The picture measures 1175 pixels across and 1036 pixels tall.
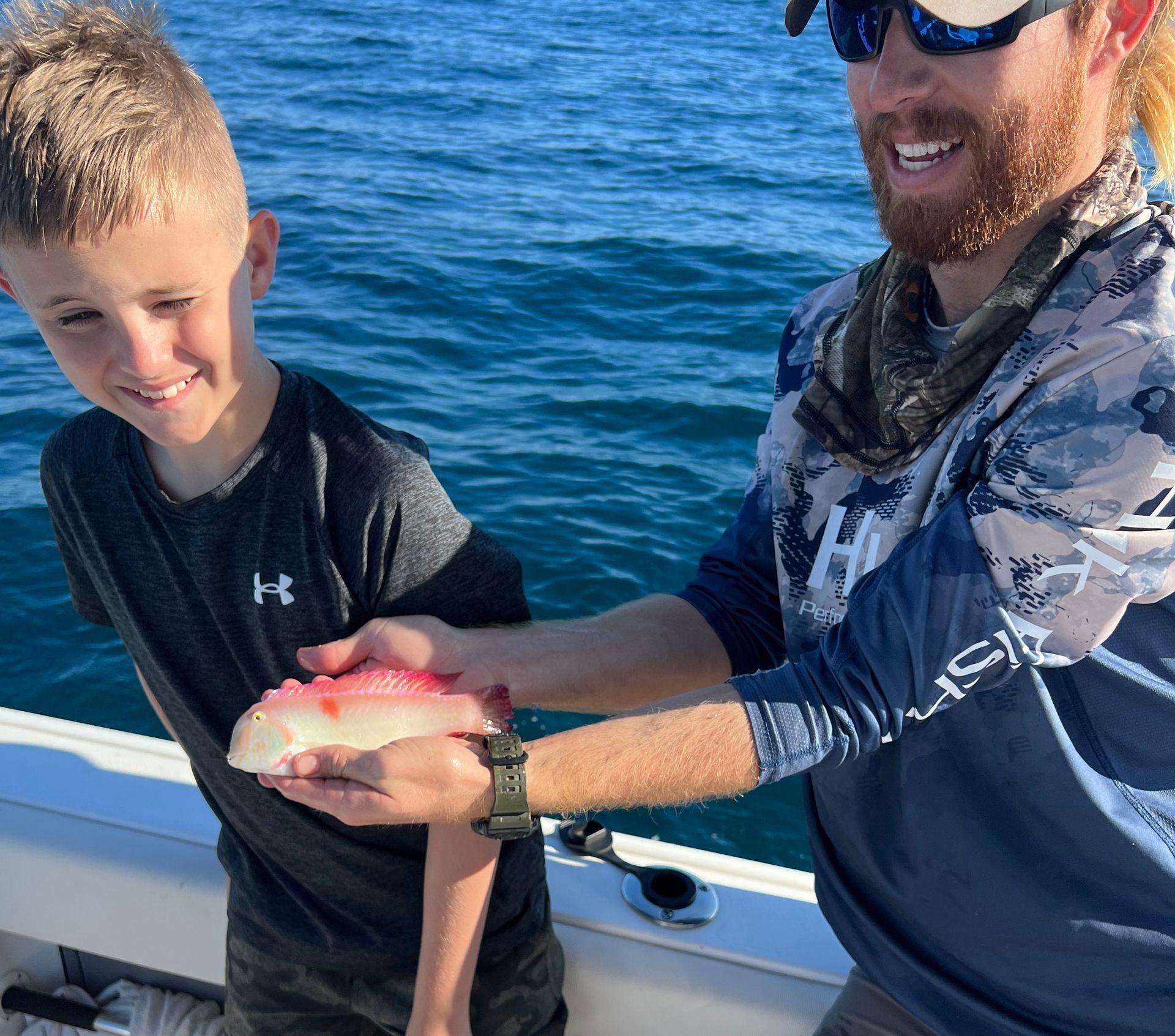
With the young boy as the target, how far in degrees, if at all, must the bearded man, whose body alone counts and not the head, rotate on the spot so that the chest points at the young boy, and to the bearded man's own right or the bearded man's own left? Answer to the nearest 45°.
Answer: approximately 45° to the bearded man's own right

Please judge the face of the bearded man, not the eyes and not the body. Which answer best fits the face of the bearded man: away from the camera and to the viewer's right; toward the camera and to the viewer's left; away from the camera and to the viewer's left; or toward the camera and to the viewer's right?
toward the camera and to the viewer's left

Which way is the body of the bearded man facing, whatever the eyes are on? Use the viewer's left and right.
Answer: facing the viewer and to the left of the viewer
